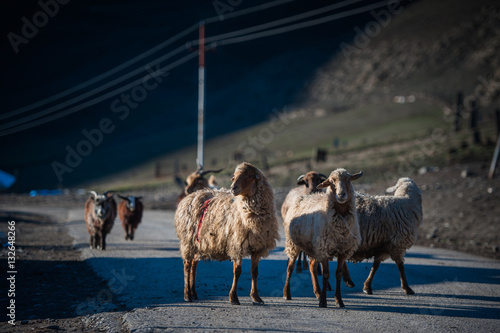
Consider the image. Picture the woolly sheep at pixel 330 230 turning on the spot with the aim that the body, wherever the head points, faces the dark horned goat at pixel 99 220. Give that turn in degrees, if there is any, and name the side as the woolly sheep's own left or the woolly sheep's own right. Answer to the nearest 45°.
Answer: approximately 180°

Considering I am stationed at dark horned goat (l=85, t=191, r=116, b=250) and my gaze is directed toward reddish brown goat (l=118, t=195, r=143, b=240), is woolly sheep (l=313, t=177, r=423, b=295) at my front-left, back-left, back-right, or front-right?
back-right

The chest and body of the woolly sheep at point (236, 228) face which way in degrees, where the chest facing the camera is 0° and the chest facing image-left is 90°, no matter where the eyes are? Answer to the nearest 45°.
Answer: approximately 315°

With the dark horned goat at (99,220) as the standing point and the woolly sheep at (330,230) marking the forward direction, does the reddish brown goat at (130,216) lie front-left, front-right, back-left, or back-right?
back-left

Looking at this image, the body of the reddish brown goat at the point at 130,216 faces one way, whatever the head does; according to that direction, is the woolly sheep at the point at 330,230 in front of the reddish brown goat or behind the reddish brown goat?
in front
